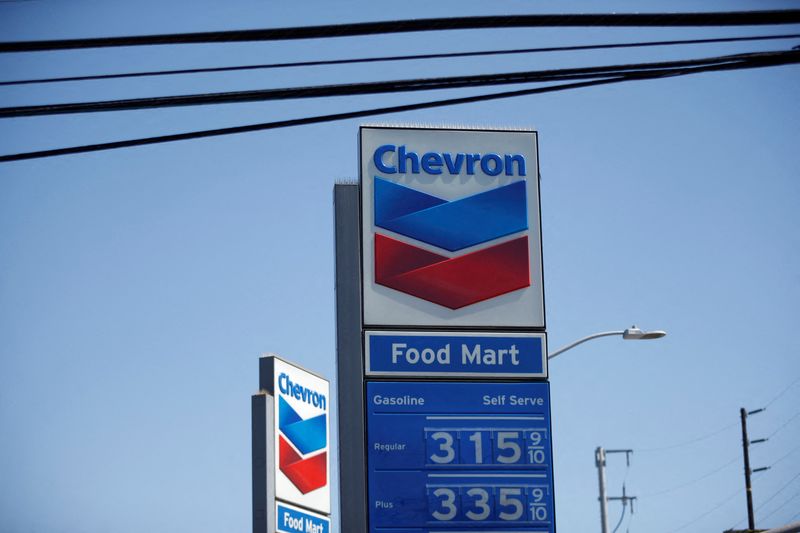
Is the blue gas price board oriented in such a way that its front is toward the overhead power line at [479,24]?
yes

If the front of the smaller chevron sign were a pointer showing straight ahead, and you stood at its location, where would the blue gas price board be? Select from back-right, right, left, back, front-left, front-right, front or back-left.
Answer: front

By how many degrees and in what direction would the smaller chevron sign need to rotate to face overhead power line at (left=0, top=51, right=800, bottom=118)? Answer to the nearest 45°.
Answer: approximately 45° to its right

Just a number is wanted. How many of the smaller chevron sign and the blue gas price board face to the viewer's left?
0

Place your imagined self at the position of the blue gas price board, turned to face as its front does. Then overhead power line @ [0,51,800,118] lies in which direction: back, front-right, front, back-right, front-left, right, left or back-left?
front

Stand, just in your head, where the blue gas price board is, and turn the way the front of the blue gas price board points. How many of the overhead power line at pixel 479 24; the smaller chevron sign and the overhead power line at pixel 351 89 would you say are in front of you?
2

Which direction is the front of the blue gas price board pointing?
toward the camera

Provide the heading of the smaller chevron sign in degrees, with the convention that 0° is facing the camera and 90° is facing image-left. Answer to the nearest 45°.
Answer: approximately 315°
